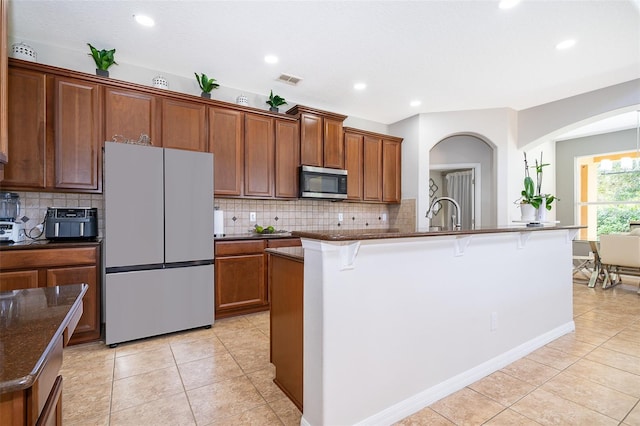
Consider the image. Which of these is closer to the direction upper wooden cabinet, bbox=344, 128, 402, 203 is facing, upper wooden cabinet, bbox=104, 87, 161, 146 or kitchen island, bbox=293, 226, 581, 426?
the kitchen island

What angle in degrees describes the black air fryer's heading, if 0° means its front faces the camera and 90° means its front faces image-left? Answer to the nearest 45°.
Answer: approximately 0°

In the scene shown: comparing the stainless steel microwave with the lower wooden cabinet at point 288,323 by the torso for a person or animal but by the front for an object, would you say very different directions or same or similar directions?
very different directions

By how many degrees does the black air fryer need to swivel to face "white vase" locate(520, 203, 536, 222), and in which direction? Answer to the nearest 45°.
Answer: approximately 45° to its left

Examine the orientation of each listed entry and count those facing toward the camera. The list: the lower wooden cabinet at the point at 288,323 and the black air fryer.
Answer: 1

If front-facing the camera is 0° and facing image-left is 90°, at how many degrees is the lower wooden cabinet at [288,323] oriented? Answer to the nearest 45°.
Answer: approximately 135°

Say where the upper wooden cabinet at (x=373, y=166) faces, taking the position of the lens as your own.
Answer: facing the viewer and to the right of the viewer

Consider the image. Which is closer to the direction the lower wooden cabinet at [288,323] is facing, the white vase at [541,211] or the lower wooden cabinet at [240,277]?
the lower wooden cabinet

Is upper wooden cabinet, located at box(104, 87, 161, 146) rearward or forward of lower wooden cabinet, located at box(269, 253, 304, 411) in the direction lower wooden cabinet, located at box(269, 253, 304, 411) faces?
forward

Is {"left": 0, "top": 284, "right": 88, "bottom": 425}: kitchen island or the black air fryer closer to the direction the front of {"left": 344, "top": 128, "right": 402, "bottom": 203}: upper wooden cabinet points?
the kitchen island

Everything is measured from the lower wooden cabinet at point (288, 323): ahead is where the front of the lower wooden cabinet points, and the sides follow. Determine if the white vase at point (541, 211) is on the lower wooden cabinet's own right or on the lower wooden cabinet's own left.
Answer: on the lower wooden cabinet's own right

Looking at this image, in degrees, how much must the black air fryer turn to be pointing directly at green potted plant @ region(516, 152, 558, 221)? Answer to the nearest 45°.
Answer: approximately 45° to its left

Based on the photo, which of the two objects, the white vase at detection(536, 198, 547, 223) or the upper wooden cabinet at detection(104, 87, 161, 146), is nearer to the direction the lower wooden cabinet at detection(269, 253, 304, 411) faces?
the upper wooden cabinet
